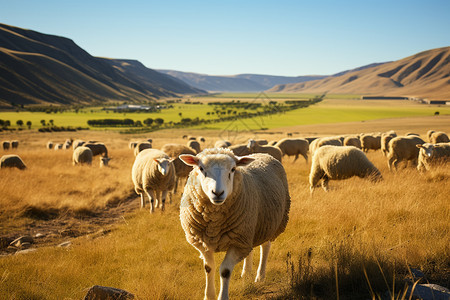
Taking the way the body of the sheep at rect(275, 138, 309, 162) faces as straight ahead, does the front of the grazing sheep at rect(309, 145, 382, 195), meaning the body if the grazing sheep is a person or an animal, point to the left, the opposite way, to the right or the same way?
the opposite way

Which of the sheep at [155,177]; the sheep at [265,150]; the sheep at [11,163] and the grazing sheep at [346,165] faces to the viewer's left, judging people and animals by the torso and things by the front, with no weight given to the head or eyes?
the sheep at [265,150]

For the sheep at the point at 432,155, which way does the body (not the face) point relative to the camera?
to the viewer's left

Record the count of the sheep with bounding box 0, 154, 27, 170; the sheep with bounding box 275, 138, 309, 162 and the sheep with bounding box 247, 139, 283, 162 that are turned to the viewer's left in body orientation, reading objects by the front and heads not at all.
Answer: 2

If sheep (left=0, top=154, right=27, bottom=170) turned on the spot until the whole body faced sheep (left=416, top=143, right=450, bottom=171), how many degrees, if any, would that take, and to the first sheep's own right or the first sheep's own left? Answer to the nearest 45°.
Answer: approximately 45° to the first sheep's own right

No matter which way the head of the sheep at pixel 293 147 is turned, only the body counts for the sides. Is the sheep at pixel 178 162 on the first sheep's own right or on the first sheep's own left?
on the first sheep's own left

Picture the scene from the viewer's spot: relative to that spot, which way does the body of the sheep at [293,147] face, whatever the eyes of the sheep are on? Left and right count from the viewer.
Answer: facing to the left of the viewer

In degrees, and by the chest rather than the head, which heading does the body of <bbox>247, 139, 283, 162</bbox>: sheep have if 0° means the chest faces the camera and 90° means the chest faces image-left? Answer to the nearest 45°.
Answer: approximately 90°

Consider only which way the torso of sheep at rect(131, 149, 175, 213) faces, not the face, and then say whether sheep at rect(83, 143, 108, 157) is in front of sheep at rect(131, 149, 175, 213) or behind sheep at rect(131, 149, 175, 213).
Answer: behind

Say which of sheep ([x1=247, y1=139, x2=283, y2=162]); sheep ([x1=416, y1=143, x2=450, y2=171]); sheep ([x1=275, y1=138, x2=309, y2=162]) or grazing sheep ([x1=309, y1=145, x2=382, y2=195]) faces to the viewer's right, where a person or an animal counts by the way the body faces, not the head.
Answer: the grazing sheep
